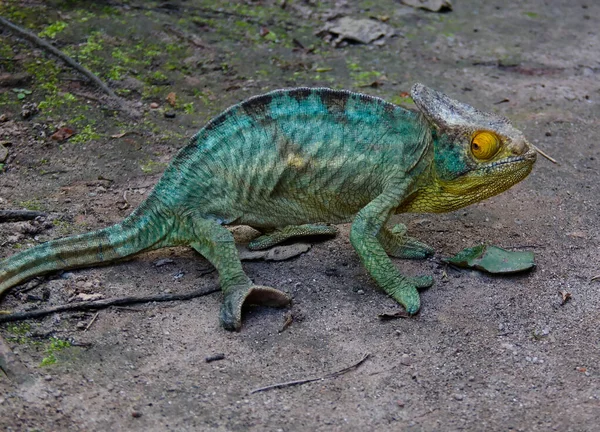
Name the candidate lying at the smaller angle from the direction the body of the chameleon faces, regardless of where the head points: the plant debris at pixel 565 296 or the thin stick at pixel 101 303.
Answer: the plant debris

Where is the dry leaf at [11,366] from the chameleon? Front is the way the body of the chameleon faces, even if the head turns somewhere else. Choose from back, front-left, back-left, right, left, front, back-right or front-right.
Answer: back-right

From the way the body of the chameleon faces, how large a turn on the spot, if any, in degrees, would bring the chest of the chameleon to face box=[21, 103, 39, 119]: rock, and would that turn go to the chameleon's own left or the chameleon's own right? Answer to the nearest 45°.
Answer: approximately 135° to the chameleon's own left

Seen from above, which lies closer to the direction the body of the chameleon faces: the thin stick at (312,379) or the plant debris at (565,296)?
the plant debris

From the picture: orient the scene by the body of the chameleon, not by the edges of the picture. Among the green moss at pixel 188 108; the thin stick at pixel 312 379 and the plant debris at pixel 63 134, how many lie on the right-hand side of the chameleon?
1

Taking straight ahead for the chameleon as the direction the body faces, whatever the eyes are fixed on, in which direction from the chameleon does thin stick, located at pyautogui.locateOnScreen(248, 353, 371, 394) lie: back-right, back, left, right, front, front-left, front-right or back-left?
right

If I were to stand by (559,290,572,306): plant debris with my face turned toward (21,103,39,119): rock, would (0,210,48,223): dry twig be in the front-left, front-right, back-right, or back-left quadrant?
front-left

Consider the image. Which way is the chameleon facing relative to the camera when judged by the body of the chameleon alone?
to the viewer's right

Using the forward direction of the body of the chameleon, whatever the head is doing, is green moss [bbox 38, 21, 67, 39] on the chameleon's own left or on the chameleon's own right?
on the chameleon's own left

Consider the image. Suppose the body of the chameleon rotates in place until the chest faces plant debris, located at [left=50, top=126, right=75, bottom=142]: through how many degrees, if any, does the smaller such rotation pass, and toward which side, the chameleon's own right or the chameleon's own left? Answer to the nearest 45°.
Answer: approximately 135° to the chameleon's own left

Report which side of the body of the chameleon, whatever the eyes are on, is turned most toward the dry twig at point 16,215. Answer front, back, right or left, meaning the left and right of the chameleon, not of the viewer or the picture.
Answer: back

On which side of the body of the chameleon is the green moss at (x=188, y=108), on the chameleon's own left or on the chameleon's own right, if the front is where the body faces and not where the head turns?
on the chameleon's own left

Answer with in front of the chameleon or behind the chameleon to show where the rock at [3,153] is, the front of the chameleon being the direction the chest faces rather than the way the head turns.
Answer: behind

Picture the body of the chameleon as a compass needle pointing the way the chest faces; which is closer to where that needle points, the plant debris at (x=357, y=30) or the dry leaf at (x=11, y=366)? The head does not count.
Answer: the plant debris
